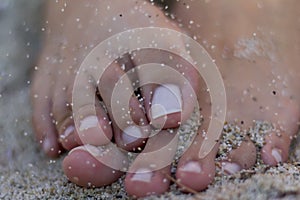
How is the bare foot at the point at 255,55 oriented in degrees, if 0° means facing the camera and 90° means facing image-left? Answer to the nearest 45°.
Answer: approximately 0°

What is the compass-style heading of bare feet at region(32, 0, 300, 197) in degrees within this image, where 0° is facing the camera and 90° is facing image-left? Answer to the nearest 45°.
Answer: approximately 0°
